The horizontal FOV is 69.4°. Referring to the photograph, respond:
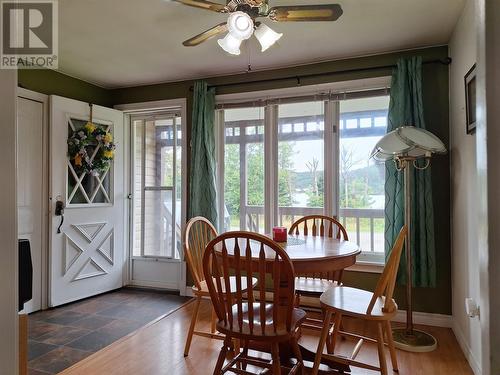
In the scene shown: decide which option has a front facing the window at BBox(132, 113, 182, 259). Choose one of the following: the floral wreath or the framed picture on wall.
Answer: the framed picture on wall

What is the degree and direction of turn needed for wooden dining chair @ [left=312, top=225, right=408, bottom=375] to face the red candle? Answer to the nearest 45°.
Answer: approximately 45° to its right

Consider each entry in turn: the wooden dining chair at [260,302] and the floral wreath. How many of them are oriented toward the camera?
1

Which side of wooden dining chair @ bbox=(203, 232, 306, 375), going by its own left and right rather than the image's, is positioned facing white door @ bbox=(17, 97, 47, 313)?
left

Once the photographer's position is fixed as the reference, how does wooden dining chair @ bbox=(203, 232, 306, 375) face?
facing away from the viewer and to the right of the viewer

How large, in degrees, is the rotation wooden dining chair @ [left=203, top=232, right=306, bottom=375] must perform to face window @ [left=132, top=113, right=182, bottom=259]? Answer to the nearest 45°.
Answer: approximately 90° to its left

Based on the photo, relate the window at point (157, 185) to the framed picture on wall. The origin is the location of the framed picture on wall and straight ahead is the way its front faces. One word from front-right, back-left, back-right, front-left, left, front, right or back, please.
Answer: front

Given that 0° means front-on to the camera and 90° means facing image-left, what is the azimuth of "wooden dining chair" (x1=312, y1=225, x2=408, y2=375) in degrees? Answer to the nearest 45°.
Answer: approximately 90°

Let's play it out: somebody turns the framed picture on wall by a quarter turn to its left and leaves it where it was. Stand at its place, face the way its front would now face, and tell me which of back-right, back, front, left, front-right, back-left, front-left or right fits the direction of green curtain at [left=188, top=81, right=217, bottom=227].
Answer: right

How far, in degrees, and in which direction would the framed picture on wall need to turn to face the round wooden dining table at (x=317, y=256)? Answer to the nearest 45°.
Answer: approximately 45° to its left

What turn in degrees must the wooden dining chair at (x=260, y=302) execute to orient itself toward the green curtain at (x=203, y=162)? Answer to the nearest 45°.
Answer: approximately 45° to its left

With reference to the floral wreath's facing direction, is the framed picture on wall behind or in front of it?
in front

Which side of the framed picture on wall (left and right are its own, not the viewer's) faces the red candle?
front

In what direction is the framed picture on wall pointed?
to the viewer's left

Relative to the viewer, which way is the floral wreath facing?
toward the camera

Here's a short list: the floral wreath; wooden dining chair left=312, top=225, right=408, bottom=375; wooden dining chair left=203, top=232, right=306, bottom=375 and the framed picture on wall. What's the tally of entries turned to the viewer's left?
2

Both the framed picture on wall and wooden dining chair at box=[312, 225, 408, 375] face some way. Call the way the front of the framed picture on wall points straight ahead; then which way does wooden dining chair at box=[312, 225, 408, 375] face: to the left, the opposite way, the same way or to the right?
the same way
